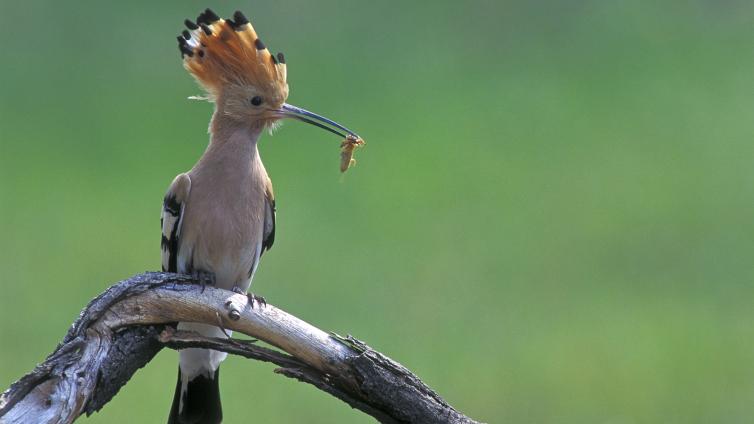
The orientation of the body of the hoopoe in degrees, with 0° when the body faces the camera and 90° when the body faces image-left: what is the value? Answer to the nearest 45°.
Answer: approximately 315°
